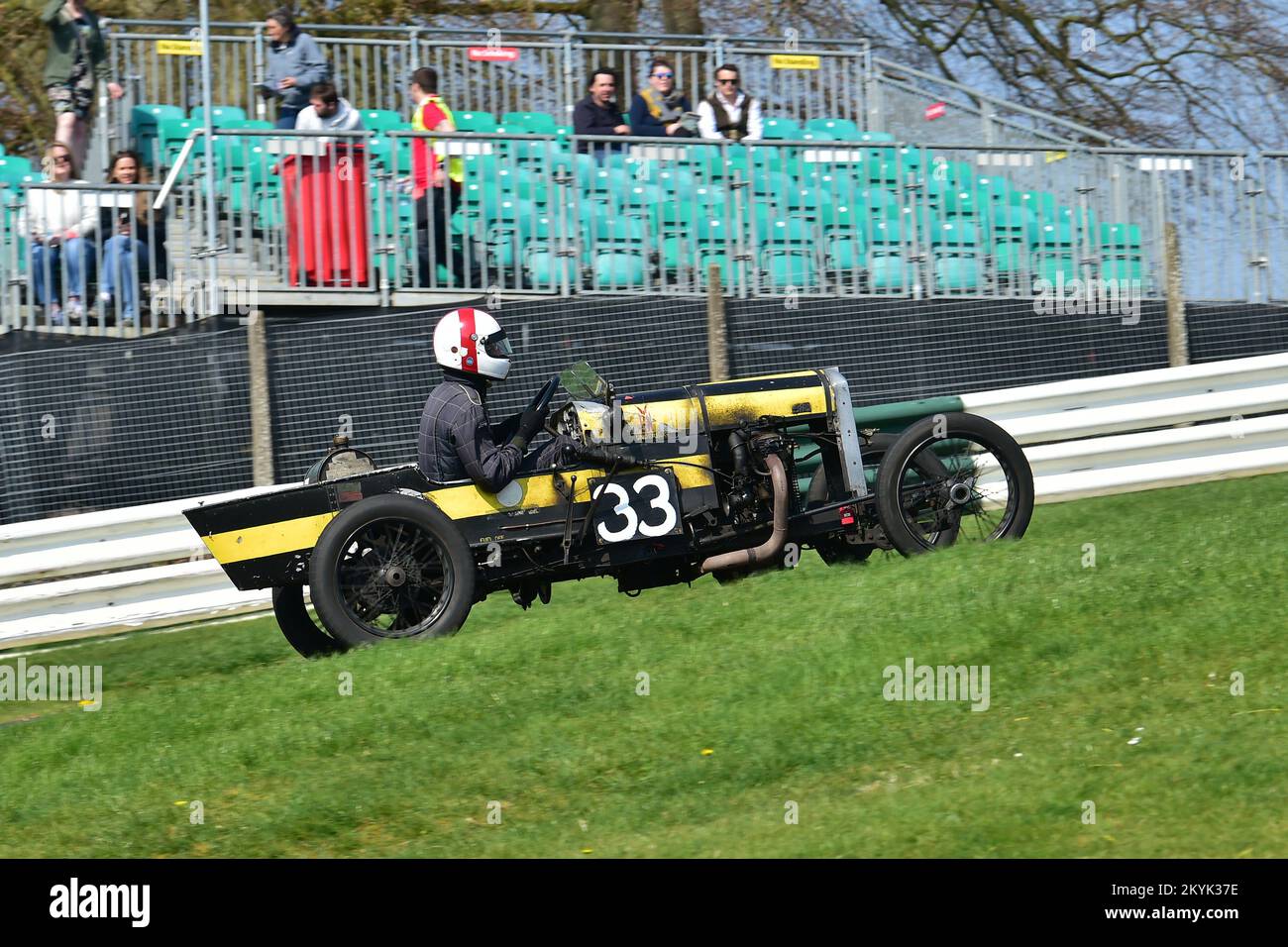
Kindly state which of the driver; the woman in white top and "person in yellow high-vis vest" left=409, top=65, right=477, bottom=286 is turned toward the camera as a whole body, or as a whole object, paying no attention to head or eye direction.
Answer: the woman in white top

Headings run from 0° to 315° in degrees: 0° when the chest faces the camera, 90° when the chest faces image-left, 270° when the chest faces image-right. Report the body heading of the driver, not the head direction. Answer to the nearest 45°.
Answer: approximately 270°

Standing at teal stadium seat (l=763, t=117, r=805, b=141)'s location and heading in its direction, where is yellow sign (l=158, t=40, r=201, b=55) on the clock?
The yellow sign is roughly at 3 o'clock from the teal stadium seat.

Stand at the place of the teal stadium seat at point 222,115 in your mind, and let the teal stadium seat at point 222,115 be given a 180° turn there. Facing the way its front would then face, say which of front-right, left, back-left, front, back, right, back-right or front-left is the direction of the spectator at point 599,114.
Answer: back-right

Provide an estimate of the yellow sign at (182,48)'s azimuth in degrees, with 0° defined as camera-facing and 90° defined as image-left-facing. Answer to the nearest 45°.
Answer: approximately 0°

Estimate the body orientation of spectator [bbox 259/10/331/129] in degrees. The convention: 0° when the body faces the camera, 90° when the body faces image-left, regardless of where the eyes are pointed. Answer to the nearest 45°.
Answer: approximately 45°

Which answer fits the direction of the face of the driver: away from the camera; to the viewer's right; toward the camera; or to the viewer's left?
to the viewer's right

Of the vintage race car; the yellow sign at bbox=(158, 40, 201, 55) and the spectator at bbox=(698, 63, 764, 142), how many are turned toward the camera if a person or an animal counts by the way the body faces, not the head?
2

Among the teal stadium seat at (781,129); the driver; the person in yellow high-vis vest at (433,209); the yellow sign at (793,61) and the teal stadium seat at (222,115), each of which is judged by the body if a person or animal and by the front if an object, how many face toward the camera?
3

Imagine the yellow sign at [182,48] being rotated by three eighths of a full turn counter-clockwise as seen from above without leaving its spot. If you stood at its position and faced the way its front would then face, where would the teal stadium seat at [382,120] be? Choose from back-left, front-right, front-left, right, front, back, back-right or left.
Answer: right

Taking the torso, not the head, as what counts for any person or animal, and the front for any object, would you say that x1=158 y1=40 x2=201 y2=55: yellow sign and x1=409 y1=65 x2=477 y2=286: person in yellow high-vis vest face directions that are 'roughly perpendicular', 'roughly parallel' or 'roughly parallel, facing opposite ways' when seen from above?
roughly perpendicular

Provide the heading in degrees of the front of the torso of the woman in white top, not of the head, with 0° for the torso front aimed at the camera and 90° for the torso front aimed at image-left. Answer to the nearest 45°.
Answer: approximately 0°

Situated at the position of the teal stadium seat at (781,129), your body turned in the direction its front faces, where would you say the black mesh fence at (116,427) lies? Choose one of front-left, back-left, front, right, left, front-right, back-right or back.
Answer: front-right
